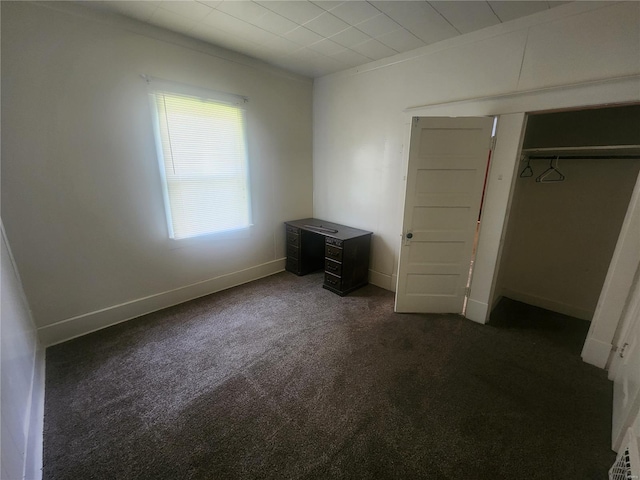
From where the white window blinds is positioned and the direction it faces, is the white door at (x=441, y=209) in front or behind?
in front

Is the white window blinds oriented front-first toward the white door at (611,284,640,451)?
yes

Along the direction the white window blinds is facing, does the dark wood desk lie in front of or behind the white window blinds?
in front

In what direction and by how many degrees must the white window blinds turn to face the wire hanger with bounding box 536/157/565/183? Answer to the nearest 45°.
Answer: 0° — it already faces it

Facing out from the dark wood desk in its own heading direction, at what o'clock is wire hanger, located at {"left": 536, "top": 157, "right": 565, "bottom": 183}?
The wire hanger is roughly at 8 o'clock from the dark wood desk.

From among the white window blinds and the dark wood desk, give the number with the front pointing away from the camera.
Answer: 0

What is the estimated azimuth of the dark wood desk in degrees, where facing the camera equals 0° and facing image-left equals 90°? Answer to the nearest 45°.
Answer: approximately 45°

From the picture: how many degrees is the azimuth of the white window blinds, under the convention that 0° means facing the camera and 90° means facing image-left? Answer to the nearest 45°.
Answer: approximately 315°

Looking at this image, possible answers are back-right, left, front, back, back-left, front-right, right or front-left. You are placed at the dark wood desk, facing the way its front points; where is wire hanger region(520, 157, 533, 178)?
back-left

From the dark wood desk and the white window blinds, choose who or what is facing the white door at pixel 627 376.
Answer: the white window blinds

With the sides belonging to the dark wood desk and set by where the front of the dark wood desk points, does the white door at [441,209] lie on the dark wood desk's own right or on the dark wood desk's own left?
on the dark wood desk's own left

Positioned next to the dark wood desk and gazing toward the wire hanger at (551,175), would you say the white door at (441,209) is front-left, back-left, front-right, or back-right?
front-right

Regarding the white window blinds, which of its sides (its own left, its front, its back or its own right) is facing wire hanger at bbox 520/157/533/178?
front
